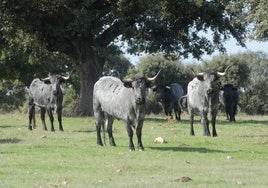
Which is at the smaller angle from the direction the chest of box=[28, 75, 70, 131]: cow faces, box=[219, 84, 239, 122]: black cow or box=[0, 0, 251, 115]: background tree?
the black cow

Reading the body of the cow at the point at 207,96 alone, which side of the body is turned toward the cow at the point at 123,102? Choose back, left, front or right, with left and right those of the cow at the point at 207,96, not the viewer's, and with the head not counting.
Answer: right

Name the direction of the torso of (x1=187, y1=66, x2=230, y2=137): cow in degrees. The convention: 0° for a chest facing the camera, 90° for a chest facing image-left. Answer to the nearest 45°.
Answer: approximately 315°

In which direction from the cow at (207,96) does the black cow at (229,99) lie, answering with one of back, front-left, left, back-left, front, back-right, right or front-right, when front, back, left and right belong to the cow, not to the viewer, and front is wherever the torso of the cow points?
back-left

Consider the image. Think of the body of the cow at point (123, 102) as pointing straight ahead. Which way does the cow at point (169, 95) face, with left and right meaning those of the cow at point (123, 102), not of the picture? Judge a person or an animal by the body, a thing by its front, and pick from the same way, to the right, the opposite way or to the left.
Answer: to the right
